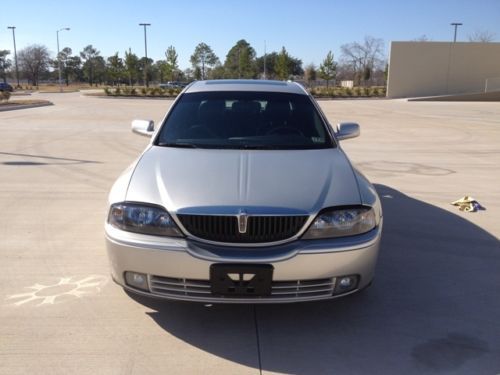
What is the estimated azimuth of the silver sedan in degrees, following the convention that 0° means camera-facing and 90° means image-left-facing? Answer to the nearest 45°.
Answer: approximately 0°

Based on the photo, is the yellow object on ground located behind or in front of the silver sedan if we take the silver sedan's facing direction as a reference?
behind
